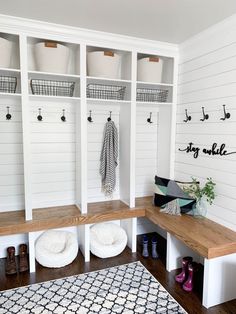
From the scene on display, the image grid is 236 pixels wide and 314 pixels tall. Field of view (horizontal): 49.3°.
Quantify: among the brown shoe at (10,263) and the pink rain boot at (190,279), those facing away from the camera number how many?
0

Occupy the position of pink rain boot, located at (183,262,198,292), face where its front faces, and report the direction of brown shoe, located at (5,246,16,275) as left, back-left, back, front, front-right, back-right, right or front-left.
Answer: front-right

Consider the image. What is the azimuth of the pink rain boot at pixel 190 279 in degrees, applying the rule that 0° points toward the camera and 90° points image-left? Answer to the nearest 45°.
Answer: approximately 45°

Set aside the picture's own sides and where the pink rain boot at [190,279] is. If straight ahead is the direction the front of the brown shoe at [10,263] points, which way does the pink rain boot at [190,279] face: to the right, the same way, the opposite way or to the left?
to the right
